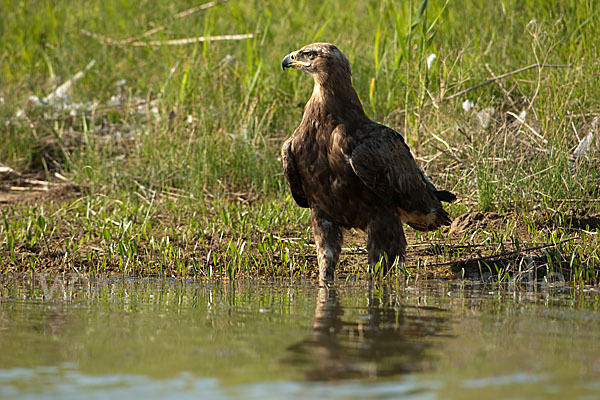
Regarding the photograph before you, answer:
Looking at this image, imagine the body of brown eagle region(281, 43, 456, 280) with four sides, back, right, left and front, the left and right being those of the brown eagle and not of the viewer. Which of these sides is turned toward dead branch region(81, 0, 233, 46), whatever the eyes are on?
right

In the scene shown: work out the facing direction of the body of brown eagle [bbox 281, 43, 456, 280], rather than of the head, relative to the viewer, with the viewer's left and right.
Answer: facing the viewer and to the left of the viewer

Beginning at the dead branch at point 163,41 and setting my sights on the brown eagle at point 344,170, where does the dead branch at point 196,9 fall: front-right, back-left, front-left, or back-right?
back-left

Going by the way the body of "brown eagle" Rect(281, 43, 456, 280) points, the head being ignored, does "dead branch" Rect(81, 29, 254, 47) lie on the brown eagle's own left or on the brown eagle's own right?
on the brown eagle's own right
